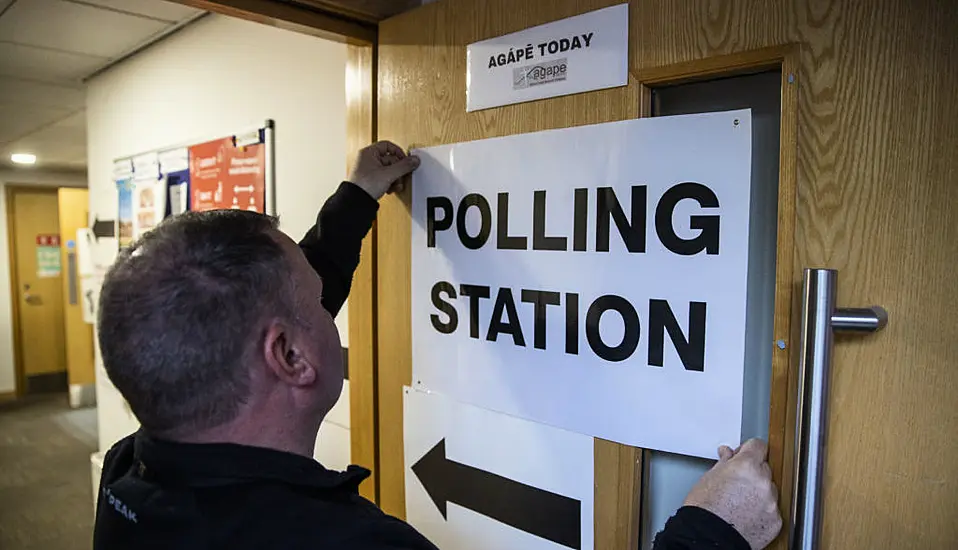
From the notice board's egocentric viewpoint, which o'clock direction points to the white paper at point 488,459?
The white paper is roughly at 10 o'clock from the notice board.

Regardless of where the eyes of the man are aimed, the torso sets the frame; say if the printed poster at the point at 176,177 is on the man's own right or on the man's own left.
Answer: on the man's own left

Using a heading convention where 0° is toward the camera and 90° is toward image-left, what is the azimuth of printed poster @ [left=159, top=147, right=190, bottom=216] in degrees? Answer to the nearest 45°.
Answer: approximately 45°

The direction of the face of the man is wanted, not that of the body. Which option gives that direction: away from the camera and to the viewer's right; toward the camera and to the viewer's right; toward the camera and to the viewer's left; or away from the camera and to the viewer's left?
away from the camera and to the viewer's right

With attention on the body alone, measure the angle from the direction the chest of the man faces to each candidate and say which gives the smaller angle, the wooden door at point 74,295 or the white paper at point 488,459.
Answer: the white paper

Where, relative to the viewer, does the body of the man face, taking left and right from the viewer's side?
facing away from the viewer and to the right of the viewer

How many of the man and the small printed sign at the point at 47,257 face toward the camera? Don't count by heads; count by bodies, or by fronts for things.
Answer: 1

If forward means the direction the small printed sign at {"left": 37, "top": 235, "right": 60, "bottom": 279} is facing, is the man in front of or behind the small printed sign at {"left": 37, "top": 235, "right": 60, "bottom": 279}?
in front
